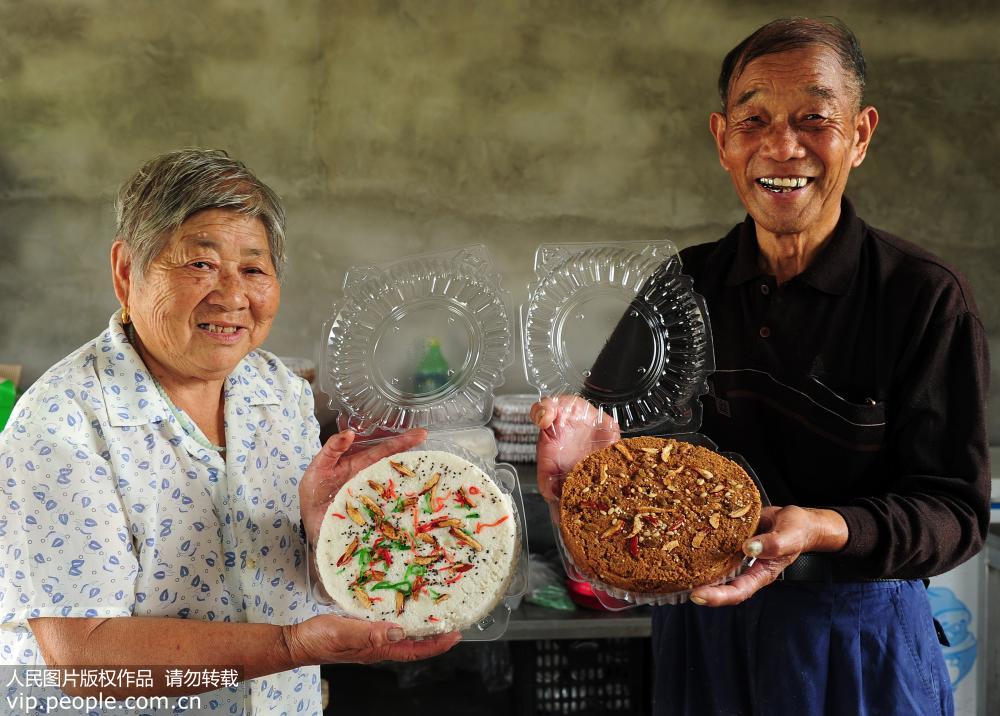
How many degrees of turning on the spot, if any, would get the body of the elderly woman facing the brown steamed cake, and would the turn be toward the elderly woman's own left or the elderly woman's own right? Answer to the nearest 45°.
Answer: approximately 45° to the elderly woman's own left

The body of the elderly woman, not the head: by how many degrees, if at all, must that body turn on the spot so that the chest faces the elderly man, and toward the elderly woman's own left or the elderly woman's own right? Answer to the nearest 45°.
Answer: approximately 45° to the elderly woman's own left

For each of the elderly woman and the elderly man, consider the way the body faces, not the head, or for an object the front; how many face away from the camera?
0

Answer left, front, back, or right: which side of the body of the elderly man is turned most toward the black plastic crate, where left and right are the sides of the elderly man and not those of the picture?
right

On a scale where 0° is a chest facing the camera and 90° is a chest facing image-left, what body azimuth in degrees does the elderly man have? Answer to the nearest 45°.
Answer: approximately 45°

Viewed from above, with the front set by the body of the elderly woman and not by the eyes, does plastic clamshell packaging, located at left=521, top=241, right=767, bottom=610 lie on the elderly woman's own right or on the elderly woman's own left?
on the elderly woman's own left

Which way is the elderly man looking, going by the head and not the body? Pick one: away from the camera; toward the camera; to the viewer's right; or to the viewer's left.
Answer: toward the camera

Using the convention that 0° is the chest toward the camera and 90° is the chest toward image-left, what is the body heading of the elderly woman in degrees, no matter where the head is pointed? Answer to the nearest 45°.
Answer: approximately 315°
